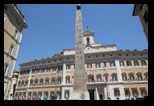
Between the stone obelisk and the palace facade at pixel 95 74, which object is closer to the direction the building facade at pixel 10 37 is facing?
the stone obelisk

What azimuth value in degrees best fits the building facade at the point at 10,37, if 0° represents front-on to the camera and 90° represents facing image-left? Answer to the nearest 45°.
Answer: approximately 315°

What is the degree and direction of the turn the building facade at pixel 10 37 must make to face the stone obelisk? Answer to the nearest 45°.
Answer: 0° — it already faces it

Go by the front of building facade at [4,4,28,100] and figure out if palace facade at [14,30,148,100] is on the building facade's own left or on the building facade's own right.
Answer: on the building facade's own left
